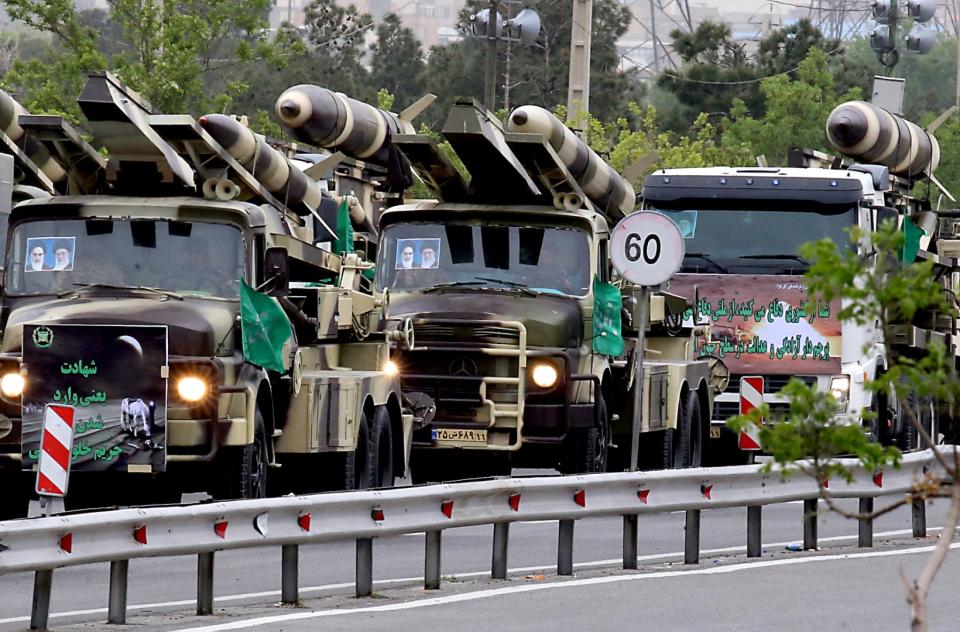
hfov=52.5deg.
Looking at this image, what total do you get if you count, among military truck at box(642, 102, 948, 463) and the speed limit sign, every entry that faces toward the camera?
2

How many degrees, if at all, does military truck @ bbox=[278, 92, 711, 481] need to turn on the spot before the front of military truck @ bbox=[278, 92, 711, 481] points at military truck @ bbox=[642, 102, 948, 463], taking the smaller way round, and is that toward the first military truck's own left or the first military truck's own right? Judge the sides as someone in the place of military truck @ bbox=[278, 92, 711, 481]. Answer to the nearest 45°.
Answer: approximately 135° to the first military truck's own left

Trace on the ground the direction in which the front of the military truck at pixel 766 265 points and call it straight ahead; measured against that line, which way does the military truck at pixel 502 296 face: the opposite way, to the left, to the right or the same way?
the same way

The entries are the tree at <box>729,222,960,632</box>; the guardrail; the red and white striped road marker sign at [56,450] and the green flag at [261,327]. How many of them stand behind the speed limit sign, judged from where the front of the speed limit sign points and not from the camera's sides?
0

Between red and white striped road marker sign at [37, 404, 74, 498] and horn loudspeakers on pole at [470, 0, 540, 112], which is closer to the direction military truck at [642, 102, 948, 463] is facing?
the red and white striped road marker sign

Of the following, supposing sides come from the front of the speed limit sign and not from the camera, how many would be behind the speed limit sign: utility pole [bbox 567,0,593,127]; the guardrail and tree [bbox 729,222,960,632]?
1

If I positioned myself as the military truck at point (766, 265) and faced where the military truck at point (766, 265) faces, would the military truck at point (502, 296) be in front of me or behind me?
in front

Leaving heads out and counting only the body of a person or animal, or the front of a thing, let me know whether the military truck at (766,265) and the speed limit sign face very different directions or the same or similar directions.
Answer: same or similar directions

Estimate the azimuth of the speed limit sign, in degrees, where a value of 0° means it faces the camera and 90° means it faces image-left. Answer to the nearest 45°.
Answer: approximately 0°

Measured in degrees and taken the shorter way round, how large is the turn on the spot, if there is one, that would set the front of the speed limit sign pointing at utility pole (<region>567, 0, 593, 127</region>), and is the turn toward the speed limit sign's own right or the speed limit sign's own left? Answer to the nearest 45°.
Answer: approximately 180°

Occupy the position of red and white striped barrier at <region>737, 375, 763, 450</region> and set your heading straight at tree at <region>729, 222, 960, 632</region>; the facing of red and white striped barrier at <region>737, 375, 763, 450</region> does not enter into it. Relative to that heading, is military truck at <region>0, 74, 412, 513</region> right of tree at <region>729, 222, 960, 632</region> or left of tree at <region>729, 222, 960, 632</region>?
right

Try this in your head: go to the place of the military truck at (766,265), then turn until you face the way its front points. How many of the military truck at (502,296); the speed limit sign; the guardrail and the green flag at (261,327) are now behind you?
0

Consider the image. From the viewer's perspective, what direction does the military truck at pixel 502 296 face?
toward the camera

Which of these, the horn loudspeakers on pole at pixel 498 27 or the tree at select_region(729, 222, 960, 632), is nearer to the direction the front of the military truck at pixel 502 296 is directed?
the tree
